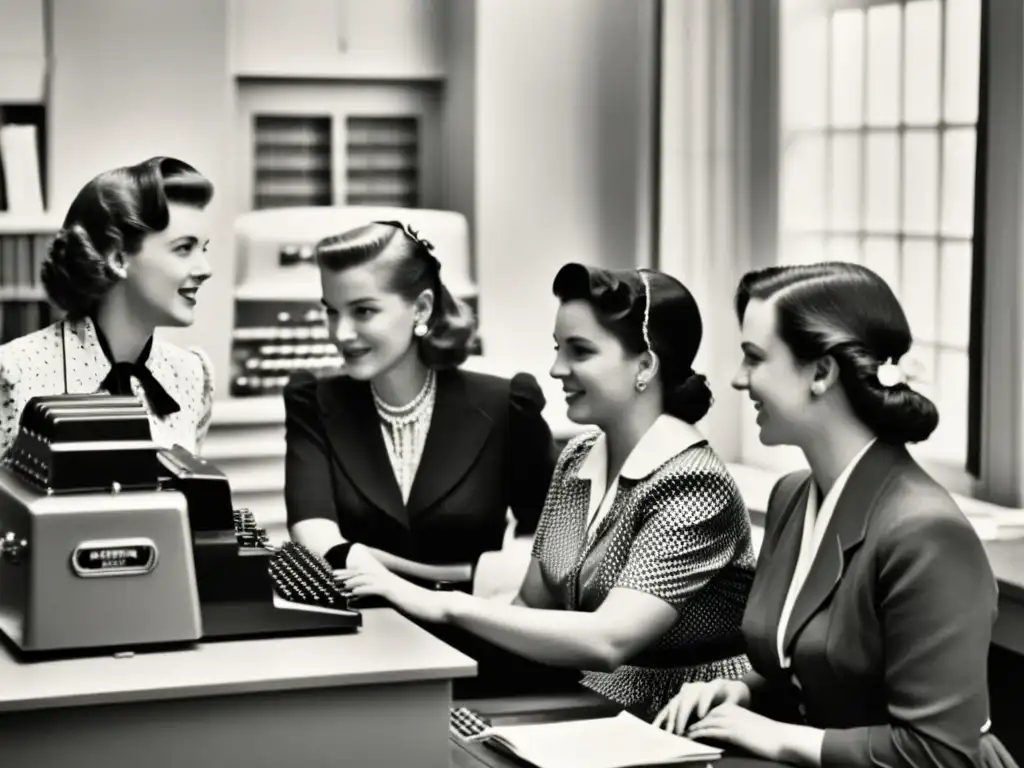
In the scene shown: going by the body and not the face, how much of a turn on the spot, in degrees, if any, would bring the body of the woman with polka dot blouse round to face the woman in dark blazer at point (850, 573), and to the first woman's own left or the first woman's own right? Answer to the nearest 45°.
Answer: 0° — they already face them

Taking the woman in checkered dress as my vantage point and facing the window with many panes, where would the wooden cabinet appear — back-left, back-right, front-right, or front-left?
front-left

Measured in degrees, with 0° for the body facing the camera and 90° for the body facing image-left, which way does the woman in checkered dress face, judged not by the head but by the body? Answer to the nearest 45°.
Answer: approximately 45°

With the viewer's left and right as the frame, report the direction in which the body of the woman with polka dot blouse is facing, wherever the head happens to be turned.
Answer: facing the viewer and to the right of the viewer

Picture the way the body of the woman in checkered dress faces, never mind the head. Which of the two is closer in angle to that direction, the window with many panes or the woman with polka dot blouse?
the woman with polka dot blouse

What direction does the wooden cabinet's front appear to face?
toward the camera

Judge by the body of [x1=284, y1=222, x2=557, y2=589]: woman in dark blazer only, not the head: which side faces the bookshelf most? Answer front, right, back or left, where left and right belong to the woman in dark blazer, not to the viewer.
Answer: right

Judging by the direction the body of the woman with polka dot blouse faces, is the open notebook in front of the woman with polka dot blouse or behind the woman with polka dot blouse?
in front

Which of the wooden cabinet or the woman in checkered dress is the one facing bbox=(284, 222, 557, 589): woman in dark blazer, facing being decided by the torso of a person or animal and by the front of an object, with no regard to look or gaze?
the wooden cabinet

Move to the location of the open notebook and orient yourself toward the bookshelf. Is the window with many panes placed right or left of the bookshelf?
right

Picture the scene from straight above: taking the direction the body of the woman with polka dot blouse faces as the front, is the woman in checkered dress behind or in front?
in front

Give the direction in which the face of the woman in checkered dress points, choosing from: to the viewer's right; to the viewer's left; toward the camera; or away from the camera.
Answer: to the viewer's left

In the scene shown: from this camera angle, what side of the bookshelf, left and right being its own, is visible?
front

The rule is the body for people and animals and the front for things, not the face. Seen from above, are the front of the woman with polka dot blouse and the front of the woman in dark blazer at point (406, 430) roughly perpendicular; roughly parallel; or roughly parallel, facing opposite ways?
roughly perpendicular

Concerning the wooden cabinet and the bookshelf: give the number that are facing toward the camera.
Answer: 2

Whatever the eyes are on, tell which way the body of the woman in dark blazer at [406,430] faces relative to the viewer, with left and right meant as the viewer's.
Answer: facing the viewer and to the left of the viewer
